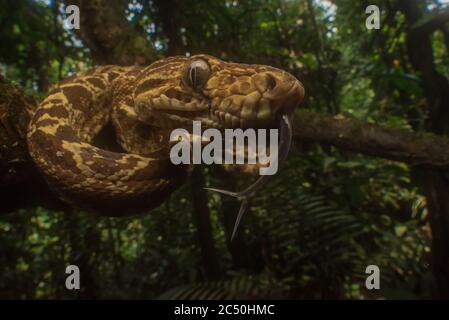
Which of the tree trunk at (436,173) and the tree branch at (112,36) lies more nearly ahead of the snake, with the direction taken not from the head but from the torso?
the tree trunk

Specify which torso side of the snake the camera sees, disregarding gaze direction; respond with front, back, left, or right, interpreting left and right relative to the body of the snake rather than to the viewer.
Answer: right

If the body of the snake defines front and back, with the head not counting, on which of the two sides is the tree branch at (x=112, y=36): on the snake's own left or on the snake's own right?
on the snake's own left

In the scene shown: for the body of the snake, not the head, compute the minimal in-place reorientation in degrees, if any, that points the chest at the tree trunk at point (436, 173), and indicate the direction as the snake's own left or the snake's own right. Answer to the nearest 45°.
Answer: approximately 45° to the snake's own left
